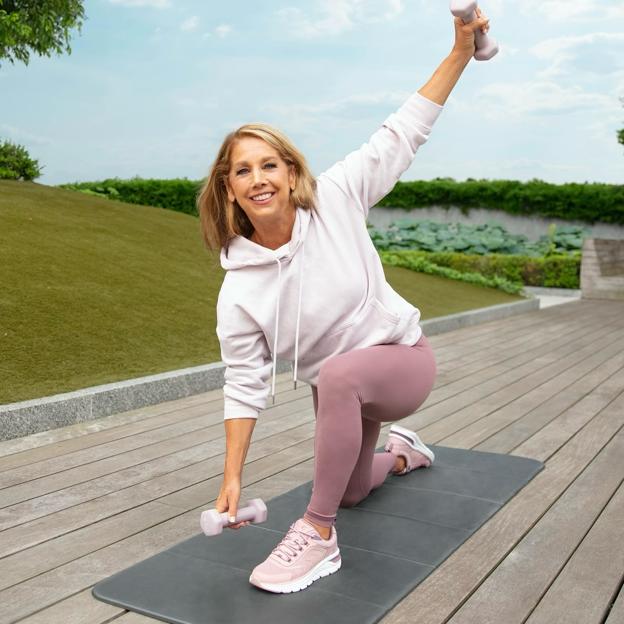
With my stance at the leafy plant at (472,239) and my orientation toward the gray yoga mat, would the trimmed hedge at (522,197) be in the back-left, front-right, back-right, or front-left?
back-left

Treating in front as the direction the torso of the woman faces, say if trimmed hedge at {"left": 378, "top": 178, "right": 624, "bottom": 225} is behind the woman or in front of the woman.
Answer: behind

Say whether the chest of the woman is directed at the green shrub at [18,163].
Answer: no

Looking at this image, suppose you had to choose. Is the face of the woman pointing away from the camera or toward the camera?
toward the camera

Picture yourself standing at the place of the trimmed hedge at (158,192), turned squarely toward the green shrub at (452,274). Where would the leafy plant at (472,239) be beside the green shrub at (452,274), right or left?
left

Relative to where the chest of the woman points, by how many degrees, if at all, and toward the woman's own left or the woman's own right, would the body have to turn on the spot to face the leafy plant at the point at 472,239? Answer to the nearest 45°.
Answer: approximately 135° to the woman's own right

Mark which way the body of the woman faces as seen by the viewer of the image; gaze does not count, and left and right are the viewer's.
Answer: facing the viewer and to the left of the viewer
